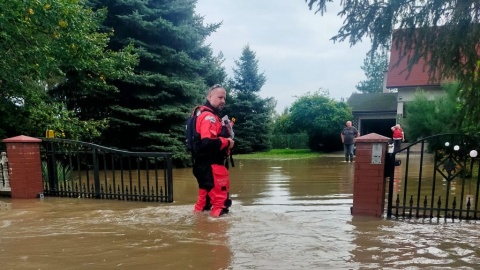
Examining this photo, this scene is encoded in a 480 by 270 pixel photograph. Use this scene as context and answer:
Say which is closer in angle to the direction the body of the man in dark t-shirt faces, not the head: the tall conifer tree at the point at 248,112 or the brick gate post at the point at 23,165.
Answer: the brick gate post

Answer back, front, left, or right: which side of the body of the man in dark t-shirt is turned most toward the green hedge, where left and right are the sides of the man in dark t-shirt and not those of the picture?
back

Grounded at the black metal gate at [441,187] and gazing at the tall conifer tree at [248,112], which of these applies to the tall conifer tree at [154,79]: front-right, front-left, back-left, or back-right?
front-left

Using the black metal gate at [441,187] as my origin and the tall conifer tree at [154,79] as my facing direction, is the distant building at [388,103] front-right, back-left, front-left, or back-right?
front-right

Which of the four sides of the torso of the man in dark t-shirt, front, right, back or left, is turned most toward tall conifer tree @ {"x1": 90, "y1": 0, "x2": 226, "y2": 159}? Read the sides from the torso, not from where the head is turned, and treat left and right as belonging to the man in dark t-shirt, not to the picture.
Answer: right

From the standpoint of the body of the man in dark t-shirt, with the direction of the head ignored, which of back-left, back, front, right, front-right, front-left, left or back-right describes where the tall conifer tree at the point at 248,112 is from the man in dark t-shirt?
back-right

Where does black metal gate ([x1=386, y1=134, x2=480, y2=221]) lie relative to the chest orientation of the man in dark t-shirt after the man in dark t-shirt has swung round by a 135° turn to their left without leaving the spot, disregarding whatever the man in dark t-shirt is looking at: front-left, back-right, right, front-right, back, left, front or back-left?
back-right

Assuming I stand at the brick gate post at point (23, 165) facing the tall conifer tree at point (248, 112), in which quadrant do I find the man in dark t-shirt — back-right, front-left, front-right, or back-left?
front-right

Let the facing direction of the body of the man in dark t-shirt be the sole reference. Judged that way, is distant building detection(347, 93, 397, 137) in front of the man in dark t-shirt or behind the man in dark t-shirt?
behind

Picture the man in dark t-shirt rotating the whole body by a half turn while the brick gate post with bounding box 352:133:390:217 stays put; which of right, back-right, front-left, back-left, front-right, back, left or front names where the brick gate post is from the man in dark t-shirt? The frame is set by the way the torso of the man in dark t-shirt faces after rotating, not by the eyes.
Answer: back

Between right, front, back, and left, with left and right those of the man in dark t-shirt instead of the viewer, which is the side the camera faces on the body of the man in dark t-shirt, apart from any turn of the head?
front

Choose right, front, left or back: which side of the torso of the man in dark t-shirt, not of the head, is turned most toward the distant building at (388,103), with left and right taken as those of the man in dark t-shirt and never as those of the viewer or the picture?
back

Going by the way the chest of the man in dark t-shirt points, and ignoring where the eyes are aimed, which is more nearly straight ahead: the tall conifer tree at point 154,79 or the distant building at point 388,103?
the tall conifer tree
